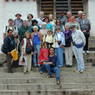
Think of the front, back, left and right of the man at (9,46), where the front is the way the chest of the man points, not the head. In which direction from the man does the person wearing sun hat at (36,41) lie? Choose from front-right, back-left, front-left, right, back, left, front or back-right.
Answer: front-left

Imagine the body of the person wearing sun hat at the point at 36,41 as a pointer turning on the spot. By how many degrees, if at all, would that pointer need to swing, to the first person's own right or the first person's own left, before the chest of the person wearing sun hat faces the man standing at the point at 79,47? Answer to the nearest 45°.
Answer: approximately 90° to the first person's own left

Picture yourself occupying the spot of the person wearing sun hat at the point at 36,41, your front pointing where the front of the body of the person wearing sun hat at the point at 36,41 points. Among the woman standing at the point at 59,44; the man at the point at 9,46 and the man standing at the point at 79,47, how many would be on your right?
1

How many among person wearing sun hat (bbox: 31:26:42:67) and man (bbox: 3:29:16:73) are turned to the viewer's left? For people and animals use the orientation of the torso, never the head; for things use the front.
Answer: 0

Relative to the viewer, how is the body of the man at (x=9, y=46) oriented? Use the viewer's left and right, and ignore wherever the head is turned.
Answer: facing the viewer and to the right of the viewer

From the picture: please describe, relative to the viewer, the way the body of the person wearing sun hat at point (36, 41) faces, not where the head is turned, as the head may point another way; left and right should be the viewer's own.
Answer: facing the viewer

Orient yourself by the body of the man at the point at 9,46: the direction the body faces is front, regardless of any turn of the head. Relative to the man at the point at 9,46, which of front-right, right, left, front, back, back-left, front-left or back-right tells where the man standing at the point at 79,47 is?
front-left

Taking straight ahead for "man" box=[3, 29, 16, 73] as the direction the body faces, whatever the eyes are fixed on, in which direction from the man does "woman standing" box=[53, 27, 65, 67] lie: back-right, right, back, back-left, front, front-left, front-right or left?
front-left

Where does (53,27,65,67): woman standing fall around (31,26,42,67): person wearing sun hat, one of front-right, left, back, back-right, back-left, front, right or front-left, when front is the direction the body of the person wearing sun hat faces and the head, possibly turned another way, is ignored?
left
